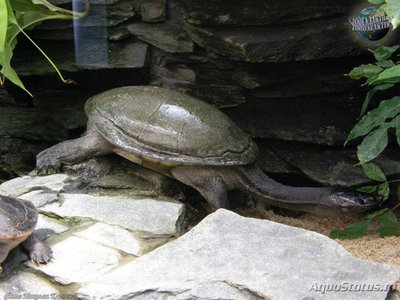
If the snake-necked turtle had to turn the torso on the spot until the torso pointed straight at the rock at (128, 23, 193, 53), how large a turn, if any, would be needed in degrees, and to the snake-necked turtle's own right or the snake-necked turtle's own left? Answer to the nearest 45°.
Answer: approximately 90° to the snake-necked turtle's own left

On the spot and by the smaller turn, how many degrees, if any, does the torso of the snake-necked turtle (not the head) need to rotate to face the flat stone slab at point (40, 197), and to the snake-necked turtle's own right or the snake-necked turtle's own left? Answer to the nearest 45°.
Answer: approximately 135° to the snake-necked turtle's own right

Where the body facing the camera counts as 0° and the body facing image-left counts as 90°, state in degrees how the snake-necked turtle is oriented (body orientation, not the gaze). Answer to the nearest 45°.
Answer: approximately 270°

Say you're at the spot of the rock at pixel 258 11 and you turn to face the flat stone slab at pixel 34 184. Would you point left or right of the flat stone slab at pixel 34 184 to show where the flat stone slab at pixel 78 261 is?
left

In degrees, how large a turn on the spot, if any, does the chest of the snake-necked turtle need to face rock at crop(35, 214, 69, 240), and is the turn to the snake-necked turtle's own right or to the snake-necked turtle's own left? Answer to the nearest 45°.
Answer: approximately 135° to the snake-necked turtle's own right

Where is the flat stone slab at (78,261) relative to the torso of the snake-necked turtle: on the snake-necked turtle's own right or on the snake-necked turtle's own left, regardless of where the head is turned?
on the snake-necked turtle's own right
